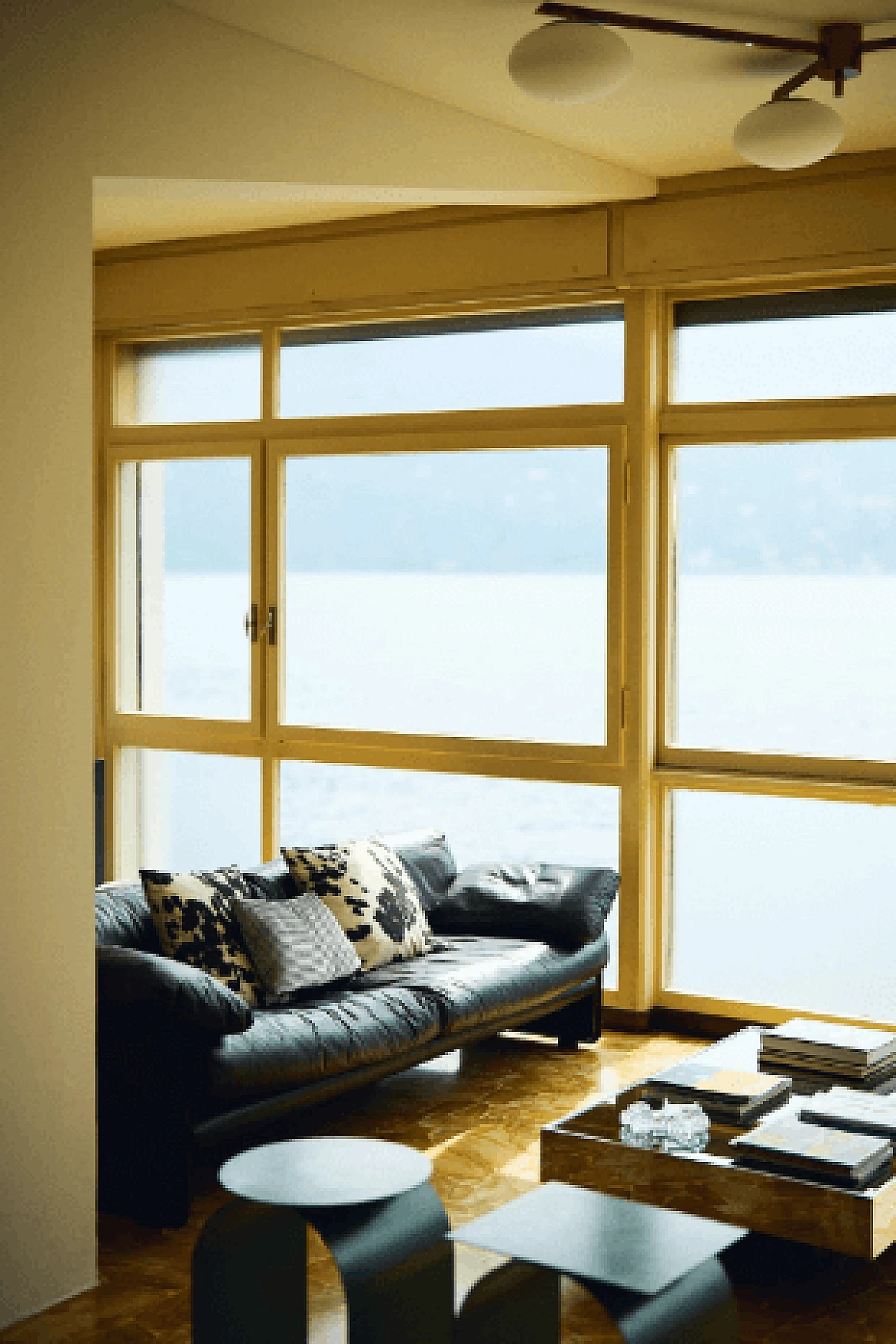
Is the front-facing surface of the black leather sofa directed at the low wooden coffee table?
yes

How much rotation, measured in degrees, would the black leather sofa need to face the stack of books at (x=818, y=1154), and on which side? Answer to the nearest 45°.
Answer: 0° — it already faces it

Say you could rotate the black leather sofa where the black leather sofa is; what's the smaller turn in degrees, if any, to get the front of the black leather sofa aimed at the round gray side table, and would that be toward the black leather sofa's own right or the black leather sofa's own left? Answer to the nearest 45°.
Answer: approximately 45° to the black leather sofa's own right

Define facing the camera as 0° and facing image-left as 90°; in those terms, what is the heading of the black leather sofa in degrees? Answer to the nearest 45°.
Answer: approximately 315°

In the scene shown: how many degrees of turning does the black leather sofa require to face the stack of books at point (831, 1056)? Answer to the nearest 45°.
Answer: approximately 45° to its left

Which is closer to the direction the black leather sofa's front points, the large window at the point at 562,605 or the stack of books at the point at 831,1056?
the stack of books

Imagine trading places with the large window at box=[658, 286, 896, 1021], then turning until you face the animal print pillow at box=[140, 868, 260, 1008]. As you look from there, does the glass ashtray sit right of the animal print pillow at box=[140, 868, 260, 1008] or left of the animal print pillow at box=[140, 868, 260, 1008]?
left

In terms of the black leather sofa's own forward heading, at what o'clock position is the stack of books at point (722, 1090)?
The stack of books is roughly at 11 o'clock from the black leather sofa.
